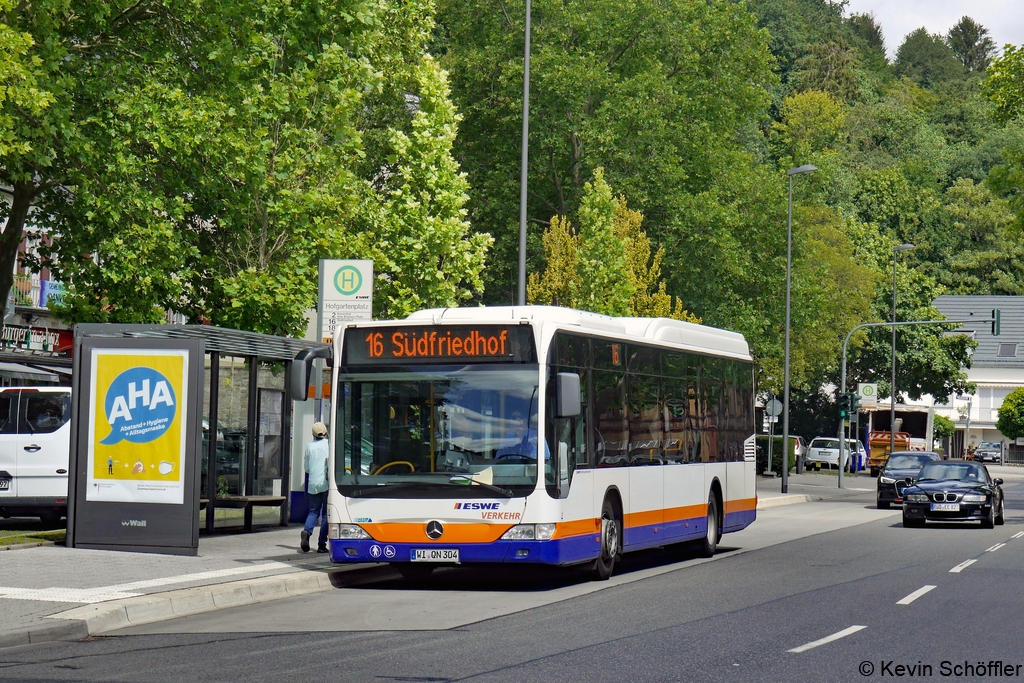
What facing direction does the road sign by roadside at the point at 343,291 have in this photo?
toward the camera

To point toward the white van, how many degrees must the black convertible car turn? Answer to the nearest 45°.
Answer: approximately 45° to its right

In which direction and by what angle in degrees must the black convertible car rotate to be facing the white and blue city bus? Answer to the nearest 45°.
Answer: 0° — it already faces it

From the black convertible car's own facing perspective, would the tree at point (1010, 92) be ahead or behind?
behind

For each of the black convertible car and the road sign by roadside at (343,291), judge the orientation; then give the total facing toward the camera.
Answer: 2

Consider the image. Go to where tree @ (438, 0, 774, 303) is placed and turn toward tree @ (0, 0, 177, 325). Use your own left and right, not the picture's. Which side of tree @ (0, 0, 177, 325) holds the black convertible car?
left

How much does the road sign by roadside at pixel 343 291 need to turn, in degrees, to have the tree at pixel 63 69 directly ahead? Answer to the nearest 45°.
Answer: approximately 135° to its right

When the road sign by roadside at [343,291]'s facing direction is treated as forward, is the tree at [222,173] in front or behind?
behind

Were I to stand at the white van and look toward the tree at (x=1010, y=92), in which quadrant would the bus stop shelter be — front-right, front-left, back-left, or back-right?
front-right

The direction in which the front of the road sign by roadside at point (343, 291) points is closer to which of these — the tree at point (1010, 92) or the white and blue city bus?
the white and blue city bus

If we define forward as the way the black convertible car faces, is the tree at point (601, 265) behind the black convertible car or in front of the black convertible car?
behind

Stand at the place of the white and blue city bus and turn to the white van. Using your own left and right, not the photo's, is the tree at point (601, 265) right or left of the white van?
right

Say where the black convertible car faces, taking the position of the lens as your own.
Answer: facing the viewer

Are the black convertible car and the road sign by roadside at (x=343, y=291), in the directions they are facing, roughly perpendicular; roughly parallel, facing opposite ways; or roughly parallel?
roughly parallel

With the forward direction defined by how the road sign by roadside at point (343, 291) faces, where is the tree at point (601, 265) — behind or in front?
behind
